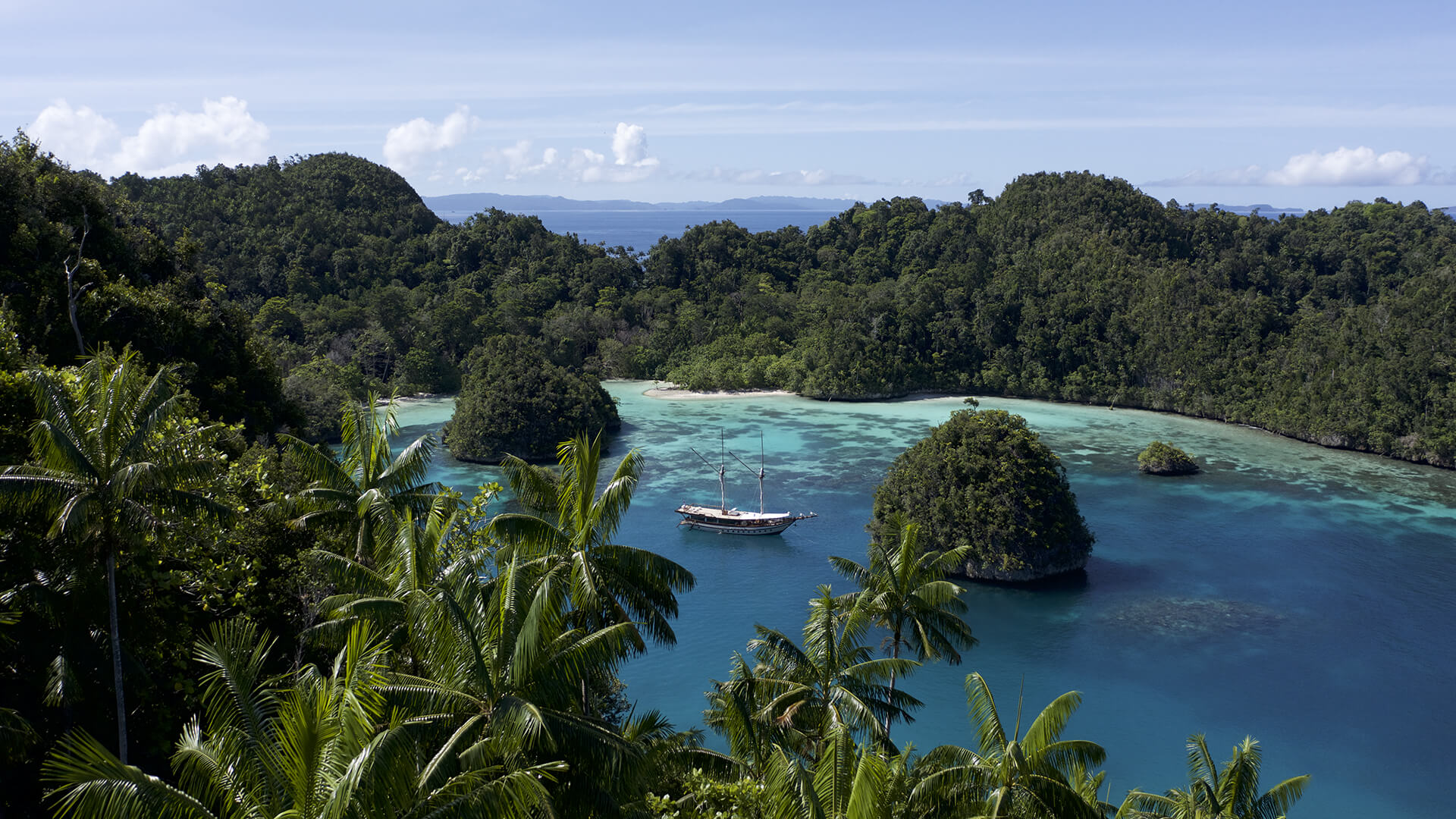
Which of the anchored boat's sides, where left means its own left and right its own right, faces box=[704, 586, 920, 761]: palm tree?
right

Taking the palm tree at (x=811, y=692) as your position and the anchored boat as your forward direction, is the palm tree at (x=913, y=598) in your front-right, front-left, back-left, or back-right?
front-right

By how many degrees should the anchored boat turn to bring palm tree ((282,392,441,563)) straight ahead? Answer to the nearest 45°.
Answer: approximately 90° to its right

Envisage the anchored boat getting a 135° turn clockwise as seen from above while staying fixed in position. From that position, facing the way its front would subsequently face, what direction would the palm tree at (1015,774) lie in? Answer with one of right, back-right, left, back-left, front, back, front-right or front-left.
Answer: front-left

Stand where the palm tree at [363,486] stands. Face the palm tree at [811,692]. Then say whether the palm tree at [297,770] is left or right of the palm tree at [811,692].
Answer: right

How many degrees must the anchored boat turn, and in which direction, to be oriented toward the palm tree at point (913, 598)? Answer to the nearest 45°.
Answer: approximately 90° to its right

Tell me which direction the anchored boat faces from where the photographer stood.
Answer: facing to the right of the viewer

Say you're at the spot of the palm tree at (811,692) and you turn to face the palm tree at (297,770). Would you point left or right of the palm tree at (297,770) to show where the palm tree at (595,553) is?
right

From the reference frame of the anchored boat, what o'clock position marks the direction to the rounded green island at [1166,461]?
The rounded green island is roughly at 11 o'clock from the anchored boat.

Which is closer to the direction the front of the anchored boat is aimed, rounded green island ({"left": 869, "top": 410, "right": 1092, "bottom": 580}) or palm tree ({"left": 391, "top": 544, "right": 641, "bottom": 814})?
the rounded green island

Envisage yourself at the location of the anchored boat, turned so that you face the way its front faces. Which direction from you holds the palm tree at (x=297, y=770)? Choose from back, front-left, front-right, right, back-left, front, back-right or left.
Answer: right

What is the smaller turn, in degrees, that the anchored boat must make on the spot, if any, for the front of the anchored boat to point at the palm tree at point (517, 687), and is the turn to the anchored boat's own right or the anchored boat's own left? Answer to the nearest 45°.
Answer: approximately 90° to the anchored boat's own right

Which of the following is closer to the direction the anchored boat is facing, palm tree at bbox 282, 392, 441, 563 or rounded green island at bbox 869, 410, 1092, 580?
the rounded green island

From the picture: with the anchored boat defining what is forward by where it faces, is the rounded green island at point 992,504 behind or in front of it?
in front
